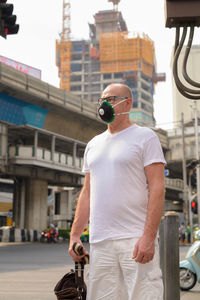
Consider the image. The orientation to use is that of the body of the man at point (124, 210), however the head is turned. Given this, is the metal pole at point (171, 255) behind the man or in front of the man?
behind

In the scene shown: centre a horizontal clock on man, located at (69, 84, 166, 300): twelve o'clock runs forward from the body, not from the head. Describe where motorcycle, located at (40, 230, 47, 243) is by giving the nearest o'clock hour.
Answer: The motorcycle is roughly at 4 o'clock from the man.

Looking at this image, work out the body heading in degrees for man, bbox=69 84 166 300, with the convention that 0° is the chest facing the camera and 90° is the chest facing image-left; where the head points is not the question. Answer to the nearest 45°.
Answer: approximately 45°

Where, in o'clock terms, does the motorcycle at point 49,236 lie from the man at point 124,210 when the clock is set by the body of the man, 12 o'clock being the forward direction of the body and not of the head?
The motorcycle is roughly at 4 o'clock from the man.
